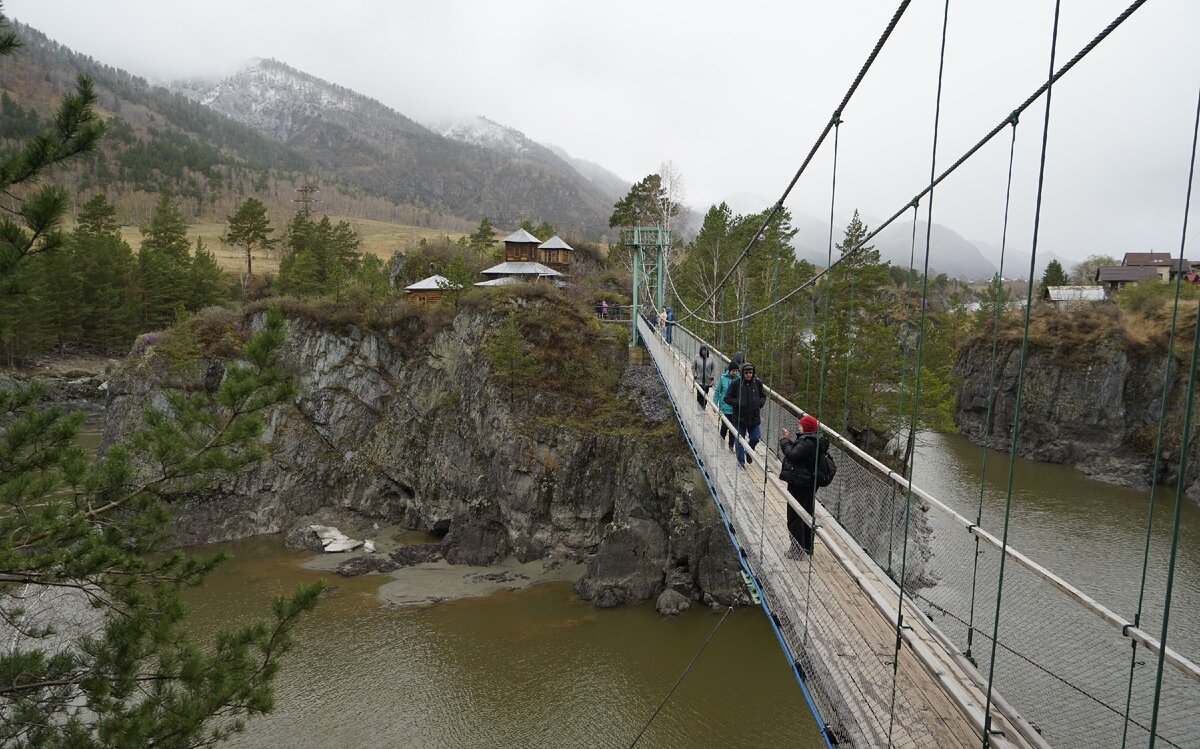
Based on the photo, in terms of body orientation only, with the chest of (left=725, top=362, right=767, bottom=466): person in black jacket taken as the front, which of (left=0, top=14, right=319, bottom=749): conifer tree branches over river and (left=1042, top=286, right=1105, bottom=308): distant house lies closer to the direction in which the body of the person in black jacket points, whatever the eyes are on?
the conifer tree branches over river

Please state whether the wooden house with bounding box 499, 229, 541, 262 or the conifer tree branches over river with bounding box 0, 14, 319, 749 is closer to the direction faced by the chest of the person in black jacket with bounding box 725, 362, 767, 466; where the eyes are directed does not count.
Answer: the conifer tree branches over river

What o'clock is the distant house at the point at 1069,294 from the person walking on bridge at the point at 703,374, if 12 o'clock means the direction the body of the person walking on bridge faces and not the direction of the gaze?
The distant house is roughly at 7 o'clock from the person walking on bridge.

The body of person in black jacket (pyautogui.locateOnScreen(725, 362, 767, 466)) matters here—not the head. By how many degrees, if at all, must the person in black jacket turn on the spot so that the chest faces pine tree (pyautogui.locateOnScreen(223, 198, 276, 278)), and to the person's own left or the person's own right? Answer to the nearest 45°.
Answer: approximately 135° to the person's own right

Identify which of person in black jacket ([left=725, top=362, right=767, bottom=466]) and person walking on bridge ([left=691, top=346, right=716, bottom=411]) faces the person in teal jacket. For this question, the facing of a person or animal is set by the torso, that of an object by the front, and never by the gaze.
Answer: the person walking on bridge

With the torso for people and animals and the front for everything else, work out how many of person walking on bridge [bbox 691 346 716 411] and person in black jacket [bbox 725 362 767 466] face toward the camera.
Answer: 2

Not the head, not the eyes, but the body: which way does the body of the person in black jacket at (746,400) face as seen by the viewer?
toward the camera

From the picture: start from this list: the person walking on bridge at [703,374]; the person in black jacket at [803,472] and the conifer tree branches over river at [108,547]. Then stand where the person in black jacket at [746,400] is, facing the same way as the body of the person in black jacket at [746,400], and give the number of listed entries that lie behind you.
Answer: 1

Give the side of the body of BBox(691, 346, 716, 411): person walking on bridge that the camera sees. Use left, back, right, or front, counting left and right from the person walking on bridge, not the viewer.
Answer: front

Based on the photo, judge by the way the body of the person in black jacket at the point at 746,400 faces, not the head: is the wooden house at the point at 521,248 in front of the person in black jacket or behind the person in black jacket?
behind

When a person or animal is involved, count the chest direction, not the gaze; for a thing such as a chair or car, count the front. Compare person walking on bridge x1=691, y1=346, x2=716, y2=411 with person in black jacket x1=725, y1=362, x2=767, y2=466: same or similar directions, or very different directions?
same or similar directions

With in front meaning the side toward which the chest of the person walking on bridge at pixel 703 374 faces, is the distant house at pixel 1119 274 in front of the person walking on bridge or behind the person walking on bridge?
behind

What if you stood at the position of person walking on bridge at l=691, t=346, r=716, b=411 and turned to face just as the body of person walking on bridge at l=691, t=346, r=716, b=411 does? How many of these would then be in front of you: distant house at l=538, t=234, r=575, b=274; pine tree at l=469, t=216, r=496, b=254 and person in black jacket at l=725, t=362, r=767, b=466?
1

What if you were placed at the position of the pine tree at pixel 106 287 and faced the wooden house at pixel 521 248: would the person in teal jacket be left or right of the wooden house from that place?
right
